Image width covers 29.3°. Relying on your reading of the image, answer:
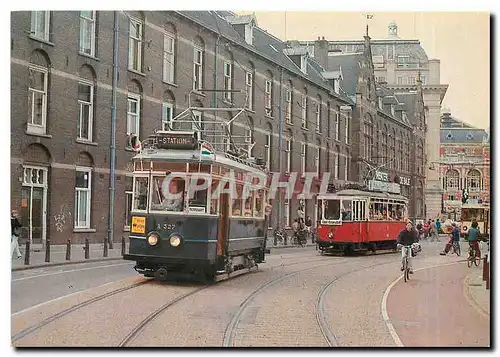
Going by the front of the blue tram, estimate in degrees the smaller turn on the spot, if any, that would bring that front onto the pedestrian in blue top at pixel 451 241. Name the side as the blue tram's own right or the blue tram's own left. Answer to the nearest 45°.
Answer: approximately 135° to the blue tram's own left

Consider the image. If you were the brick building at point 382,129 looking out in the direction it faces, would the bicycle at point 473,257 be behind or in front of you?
in front

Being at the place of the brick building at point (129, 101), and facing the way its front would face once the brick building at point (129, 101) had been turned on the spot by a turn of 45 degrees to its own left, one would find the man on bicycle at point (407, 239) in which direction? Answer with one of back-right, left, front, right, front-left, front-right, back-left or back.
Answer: front

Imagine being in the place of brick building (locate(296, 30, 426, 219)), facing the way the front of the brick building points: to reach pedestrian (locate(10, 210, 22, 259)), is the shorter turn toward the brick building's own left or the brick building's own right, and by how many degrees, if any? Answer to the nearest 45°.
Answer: approximately 90° to the brick building's own right

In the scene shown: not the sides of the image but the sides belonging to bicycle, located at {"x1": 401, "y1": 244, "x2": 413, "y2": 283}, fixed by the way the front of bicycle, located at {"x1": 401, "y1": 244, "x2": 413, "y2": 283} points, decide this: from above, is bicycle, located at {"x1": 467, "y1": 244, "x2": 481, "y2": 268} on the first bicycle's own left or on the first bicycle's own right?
on the first bicycle's own left

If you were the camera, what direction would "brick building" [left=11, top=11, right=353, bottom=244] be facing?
facing the viewer and to the right of the viewer

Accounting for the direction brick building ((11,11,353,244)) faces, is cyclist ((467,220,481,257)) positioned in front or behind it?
in front

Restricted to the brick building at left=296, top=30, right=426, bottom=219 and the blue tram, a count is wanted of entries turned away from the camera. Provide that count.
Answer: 0

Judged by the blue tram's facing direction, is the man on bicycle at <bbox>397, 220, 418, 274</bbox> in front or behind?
behind

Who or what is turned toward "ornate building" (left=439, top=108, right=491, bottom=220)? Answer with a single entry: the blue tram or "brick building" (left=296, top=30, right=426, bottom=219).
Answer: the brick building
